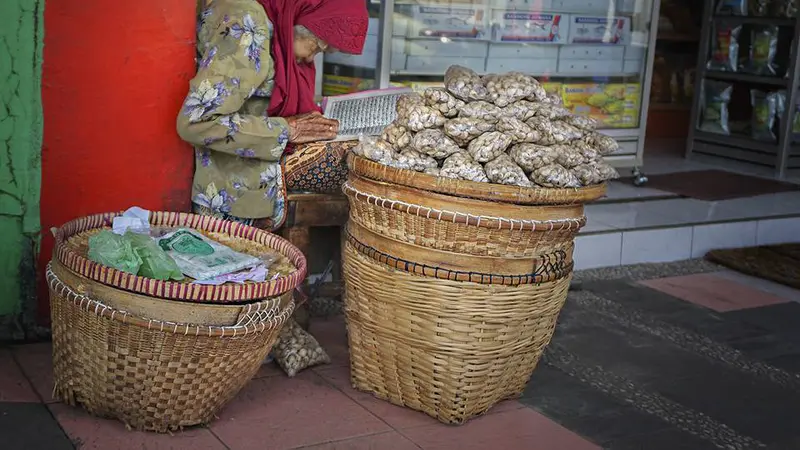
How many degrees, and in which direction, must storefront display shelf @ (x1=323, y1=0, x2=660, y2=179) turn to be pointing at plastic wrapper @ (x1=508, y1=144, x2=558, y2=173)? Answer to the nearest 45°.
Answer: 0° — it already faces it

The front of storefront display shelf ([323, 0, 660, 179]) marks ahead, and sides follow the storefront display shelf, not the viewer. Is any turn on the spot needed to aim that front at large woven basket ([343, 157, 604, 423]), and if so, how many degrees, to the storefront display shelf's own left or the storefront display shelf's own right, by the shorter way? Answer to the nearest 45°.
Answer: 0° — it already faces it

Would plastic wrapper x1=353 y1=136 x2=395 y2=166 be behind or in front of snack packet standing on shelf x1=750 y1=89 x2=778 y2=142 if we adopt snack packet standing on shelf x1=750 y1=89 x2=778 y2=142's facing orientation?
in front

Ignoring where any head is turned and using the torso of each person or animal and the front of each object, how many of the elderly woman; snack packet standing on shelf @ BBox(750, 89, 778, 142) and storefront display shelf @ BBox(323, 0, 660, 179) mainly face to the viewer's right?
1

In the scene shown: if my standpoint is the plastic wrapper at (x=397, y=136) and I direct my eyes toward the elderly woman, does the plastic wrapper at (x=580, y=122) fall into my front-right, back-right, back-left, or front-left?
back-right

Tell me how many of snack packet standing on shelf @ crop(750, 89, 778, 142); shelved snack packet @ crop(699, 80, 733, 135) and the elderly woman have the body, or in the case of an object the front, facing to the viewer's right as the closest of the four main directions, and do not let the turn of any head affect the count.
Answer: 1

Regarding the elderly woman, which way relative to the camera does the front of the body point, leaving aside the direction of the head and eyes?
to the viewer's right
